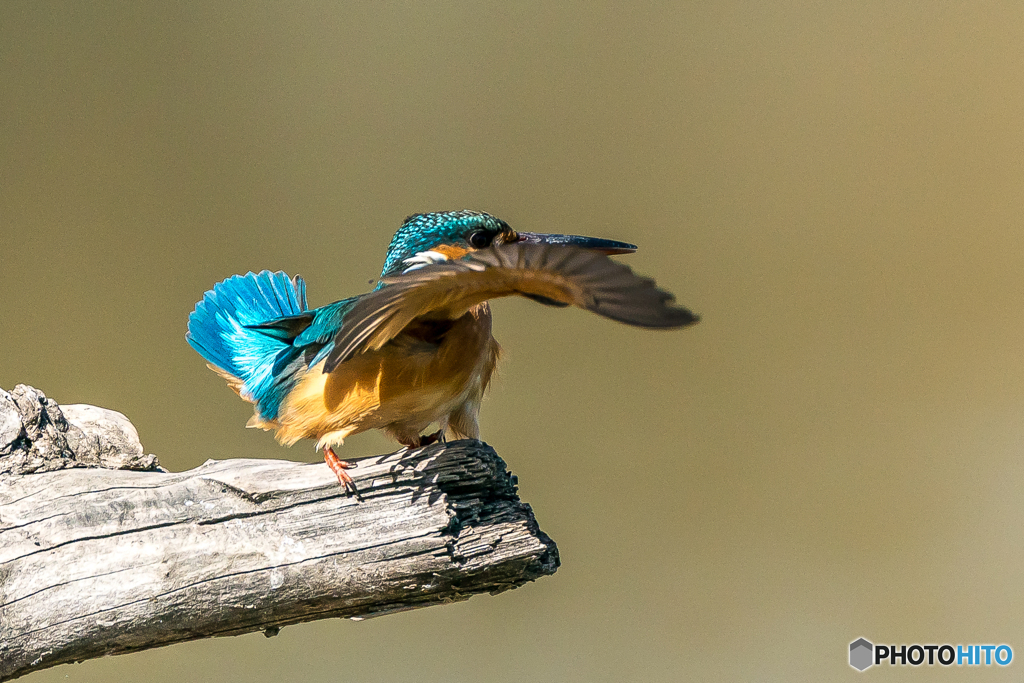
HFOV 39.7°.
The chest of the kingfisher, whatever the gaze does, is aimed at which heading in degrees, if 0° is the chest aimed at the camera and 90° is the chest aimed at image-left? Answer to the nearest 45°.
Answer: approximately 270°
